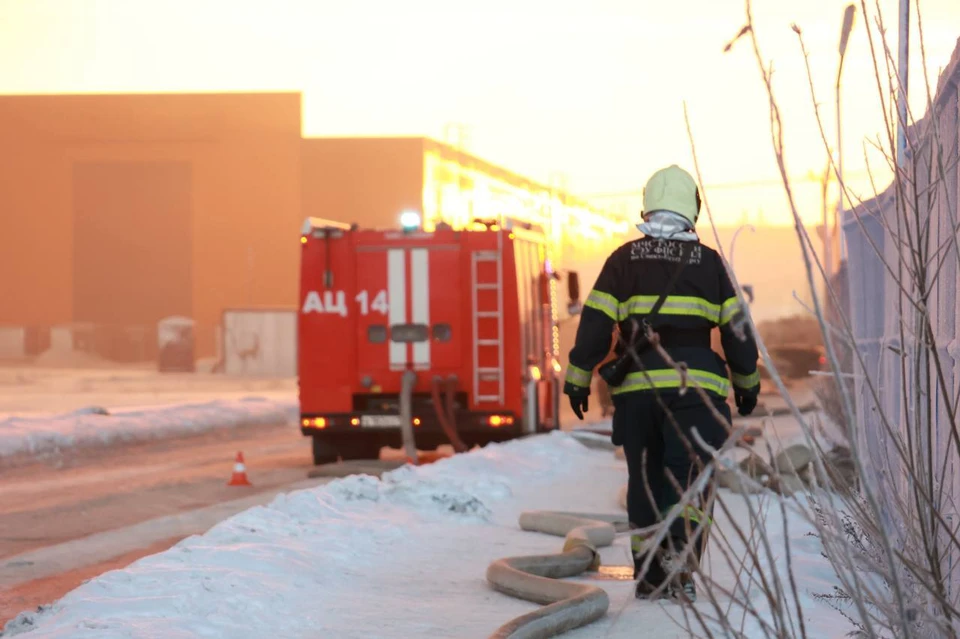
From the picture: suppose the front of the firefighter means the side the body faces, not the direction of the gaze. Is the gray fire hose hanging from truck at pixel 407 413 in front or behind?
in front

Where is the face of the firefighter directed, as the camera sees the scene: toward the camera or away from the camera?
away from the camera

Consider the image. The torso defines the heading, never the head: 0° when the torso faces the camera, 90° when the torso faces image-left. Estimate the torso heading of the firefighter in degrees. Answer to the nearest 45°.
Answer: approximately 180°

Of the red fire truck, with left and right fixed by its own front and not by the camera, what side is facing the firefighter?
back

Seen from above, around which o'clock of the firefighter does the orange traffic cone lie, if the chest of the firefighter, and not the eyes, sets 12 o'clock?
The orange traffic cone is roughly at 11 o'clock from the firefighter.

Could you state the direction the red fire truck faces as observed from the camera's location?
facing away from the viewer

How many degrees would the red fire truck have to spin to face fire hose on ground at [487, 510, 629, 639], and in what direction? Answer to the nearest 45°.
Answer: approximately 180°

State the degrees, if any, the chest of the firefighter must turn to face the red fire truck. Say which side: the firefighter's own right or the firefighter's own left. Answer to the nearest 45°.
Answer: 0° — they already face it

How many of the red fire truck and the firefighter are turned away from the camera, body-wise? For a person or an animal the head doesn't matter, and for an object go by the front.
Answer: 2
